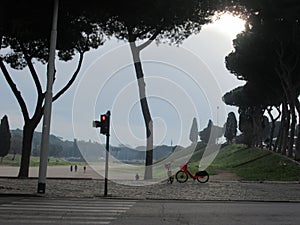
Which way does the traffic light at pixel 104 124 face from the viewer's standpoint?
toward the camera

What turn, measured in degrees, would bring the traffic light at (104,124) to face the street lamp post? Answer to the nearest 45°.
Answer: approximately 90° to its right
